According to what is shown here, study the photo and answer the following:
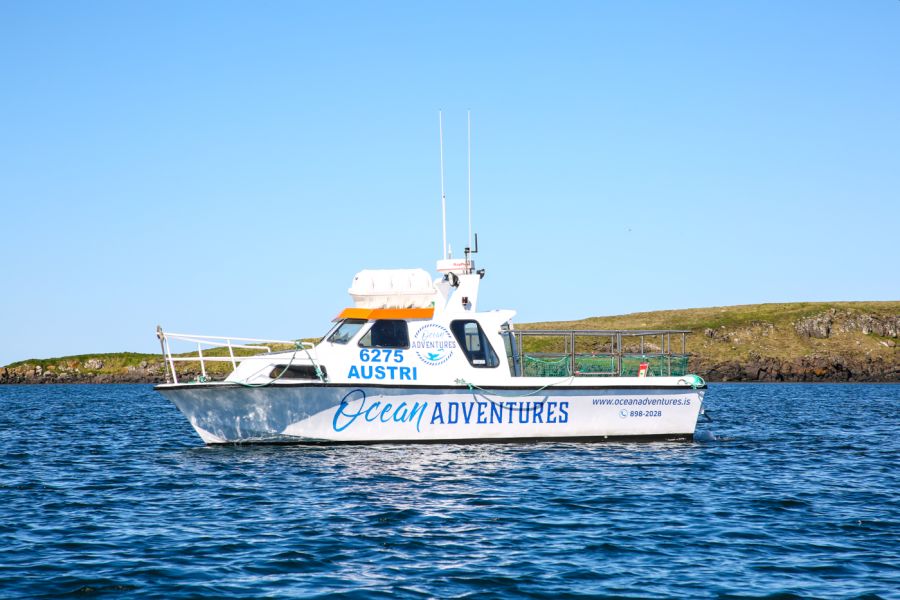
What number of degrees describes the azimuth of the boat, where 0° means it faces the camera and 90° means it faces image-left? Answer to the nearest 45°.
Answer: approximately 90°
